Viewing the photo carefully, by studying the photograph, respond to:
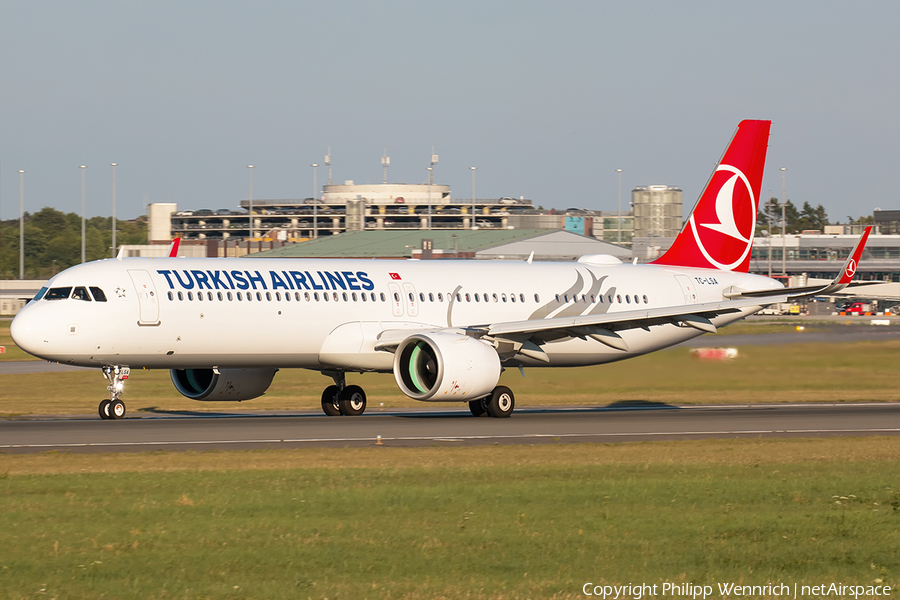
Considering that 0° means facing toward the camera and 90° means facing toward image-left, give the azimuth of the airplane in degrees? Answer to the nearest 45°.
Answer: approximately 45°
